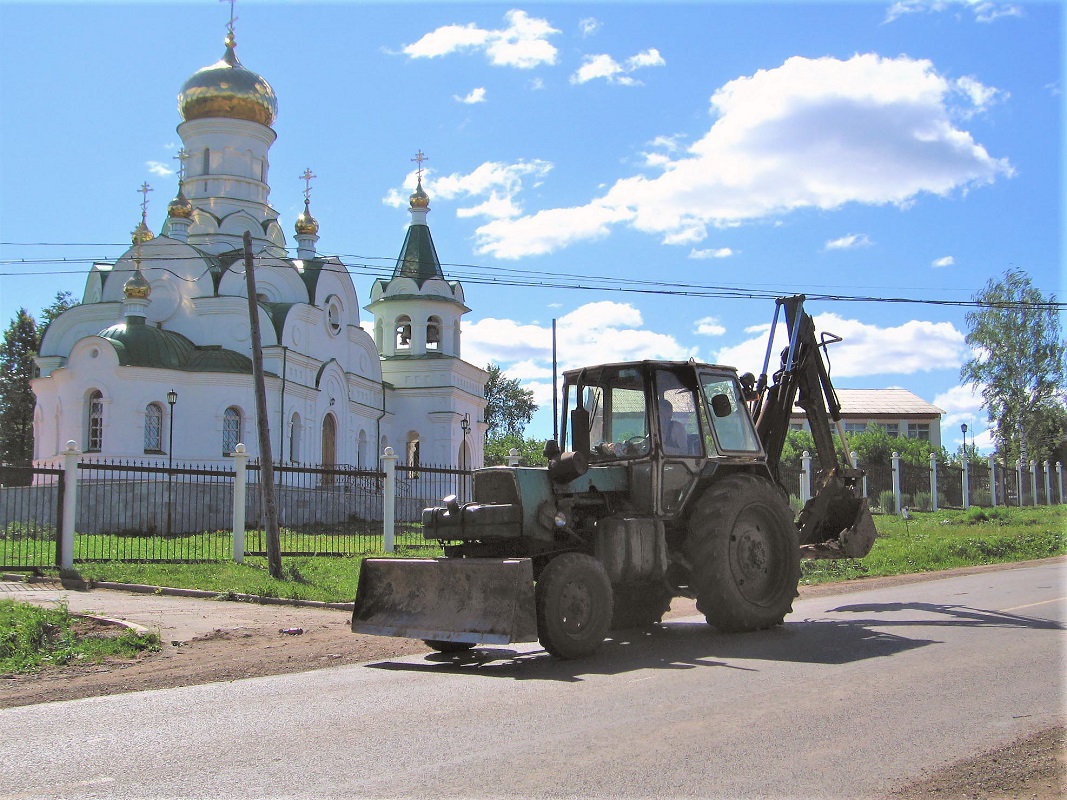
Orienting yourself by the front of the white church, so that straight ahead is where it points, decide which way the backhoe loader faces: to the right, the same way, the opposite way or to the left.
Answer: the opposite way

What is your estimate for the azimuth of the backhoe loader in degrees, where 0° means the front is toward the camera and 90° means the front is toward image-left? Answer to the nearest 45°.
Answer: approximately 45°

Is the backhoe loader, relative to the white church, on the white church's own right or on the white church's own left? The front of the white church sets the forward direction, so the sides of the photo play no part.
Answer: on the white church's own right

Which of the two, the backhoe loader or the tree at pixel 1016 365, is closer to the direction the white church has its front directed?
the tree

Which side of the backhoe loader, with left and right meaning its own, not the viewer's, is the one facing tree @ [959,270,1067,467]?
back
